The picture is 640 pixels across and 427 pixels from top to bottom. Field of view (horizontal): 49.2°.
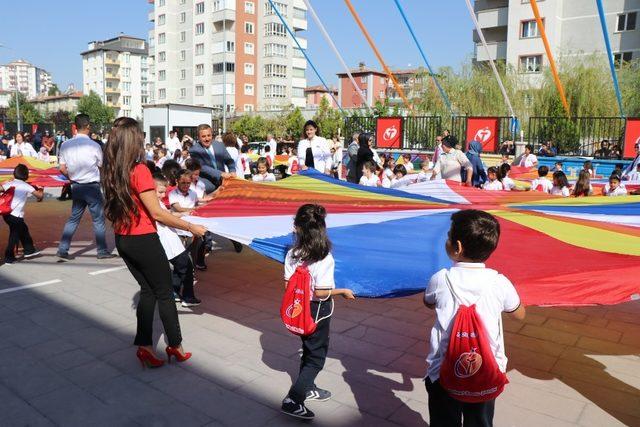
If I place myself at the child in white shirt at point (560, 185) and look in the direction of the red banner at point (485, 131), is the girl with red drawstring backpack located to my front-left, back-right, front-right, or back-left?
back-left

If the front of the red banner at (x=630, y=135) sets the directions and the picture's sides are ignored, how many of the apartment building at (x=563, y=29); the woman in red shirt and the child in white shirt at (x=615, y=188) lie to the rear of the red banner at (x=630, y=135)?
1

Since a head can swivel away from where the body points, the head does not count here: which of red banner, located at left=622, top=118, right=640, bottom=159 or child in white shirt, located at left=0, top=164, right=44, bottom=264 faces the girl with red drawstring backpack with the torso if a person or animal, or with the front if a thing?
the red banner

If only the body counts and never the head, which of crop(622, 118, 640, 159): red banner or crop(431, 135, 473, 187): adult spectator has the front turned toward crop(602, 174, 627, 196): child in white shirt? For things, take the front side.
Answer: the red banner

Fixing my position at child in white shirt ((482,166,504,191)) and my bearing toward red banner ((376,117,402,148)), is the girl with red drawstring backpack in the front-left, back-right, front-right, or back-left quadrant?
back-left

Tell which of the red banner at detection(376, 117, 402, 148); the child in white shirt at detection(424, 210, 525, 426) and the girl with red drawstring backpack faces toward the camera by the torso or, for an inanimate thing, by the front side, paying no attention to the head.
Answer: the red banner

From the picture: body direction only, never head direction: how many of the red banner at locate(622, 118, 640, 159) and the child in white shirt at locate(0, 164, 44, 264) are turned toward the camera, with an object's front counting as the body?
1

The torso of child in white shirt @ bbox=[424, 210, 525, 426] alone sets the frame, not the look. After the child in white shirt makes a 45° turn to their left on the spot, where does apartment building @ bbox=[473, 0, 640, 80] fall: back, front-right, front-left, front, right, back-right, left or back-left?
front-right

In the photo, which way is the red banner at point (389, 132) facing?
toward the camera

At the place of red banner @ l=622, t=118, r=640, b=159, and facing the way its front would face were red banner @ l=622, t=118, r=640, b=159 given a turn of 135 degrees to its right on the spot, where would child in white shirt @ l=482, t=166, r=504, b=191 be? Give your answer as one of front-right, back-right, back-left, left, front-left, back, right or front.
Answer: back-left

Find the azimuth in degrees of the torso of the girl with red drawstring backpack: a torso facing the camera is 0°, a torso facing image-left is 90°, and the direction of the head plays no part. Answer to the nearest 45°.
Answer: approximately 225°

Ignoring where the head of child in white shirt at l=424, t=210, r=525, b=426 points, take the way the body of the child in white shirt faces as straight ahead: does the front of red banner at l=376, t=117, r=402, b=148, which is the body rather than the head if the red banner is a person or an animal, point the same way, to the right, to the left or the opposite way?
the opposite way

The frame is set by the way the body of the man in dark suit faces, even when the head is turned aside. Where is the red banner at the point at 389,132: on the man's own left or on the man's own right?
on the man's own left

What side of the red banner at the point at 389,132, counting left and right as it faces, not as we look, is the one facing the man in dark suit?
front

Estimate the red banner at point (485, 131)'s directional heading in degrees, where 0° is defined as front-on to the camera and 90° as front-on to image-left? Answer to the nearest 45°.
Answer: approximately 0°
